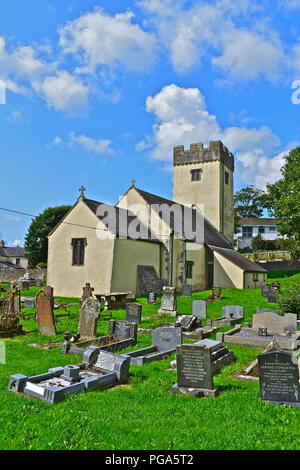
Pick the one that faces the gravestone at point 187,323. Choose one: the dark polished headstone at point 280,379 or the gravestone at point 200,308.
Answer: the gravestone at point 200,308

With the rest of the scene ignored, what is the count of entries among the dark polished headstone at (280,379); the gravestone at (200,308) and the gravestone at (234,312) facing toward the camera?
3

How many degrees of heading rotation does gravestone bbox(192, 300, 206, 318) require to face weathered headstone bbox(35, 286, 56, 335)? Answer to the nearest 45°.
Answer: approximately 45° to its right

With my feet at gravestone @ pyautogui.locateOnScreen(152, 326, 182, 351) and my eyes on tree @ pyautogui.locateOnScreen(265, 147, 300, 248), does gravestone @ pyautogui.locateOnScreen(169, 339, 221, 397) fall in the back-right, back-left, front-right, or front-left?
back-right

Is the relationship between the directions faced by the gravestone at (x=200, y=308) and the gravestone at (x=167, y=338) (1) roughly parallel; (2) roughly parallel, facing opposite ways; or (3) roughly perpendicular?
roughly parallel

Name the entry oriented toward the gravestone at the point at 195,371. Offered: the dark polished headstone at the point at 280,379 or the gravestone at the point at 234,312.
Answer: the gravestone at the point at 234,312

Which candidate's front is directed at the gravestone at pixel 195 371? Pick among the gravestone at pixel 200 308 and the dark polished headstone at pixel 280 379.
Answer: the gravestone at pixel 200 308

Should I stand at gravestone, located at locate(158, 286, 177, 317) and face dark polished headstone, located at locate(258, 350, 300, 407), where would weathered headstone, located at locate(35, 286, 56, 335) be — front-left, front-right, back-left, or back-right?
front-right

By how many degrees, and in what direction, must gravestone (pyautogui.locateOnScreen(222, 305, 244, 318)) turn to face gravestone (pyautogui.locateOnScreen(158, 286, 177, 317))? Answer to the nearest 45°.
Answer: approximately 90° to its right

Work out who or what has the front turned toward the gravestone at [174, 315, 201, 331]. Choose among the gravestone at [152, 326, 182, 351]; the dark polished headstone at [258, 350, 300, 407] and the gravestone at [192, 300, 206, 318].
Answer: the gravestone at [192, 300, 206, 318]

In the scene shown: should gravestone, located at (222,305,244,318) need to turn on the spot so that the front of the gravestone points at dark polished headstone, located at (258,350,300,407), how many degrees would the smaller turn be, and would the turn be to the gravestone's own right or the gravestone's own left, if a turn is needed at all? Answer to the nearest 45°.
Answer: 0° — it already faces it

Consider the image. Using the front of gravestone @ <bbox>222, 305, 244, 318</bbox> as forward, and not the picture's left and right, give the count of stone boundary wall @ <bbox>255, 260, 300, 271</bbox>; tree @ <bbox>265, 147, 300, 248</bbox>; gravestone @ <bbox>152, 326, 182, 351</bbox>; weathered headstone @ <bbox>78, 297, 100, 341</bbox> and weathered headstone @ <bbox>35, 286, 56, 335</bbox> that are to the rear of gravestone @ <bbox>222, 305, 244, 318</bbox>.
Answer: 2

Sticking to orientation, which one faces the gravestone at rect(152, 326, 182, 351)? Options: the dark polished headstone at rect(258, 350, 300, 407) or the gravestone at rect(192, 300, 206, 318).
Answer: the gravestone at rect(192, 300, 206, 318)

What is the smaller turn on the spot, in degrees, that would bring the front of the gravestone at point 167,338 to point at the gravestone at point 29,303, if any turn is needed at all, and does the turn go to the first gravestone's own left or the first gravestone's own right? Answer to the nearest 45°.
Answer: approximately 135° to the first gravestone's own right

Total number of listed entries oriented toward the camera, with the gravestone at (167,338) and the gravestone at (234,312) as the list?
2

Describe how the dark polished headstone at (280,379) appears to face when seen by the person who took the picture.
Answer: facing the viewer

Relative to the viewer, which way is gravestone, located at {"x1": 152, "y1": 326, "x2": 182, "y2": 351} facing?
toward the camera

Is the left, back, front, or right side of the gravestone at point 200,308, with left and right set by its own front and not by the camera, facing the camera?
front

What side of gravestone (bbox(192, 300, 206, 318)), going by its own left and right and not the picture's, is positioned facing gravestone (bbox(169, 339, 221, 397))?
front
